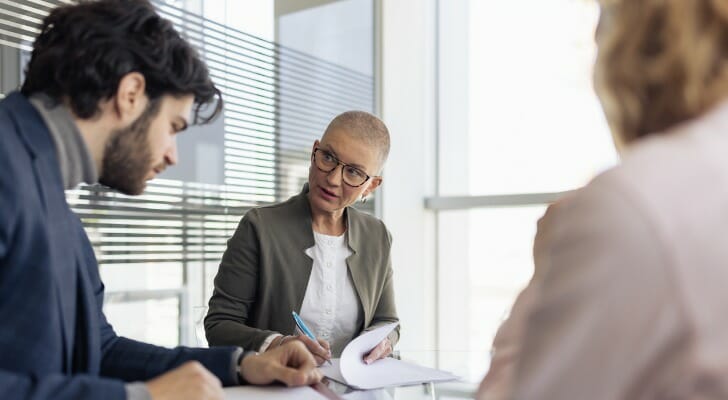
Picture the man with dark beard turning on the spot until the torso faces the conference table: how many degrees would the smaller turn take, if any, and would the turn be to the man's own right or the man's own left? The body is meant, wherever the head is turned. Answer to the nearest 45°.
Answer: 0° — they already face it

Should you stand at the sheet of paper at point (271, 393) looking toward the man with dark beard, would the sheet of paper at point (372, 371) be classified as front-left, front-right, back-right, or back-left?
back-right

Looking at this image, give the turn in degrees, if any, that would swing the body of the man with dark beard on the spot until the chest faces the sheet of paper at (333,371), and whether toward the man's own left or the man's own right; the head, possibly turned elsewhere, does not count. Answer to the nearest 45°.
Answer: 0° — they already face it

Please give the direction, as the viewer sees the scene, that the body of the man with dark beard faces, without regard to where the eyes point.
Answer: to the viewer's right

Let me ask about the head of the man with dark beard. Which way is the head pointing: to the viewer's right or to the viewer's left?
to the viewer's right
